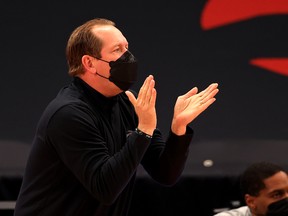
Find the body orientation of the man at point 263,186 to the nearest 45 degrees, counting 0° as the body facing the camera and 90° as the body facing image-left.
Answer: approximately 315°

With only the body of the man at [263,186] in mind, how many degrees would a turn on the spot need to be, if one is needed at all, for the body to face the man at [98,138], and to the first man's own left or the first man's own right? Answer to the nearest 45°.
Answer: approximately 90° to the first man's own right

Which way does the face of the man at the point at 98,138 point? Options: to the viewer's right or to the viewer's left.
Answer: to the viewer's right
